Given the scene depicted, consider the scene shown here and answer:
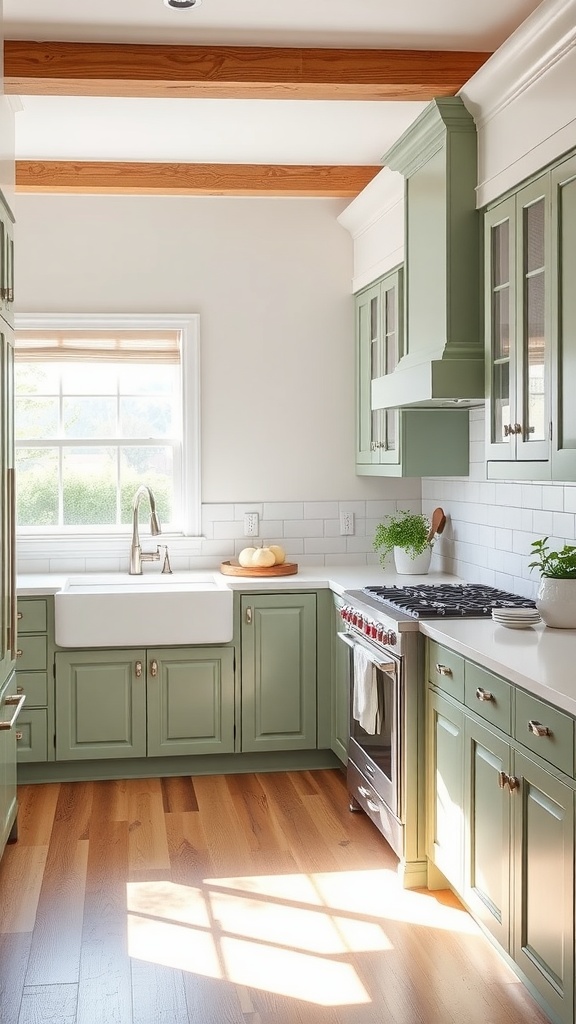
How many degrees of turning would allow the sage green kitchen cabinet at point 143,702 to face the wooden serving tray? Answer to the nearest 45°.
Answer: approximately 135° to its left

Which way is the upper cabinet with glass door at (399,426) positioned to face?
to the viewer's left

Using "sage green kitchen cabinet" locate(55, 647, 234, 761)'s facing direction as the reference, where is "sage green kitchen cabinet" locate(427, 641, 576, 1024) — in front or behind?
in front

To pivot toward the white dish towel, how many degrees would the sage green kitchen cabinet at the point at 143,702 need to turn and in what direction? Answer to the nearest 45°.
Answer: approximately 45° to its left

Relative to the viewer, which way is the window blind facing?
toward the camera

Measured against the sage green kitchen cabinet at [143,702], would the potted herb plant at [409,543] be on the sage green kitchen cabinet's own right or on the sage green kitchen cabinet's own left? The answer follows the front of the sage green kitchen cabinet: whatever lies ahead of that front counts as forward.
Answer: on the sage green kitchen cabinet's own left

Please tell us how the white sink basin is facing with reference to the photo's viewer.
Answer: facing the viewer

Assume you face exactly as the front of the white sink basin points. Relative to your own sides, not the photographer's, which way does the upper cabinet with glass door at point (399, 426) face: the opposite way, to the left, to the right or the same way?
to the right

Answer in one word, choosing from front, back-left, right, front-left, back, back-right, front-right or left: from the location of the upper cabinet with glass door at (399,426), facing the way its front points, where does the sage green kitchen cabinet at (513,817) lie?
left

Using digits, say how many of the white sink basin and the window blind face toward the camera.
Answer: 2

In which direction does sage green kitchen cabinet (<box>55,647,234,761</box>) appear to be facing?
toward the camera

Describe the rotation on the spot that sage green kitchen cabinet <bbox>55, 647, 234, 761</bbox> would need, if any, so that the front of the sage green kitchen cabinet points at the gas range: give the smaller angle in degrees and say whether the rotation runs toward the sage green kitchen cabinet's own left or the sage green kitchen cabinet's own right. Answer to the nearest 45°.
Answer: approximately 45° to the sage green kitchen cabinet's own left

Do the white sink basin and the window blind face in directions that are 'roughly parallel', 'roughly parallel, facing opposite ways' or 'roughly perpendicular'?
roughly parallel
